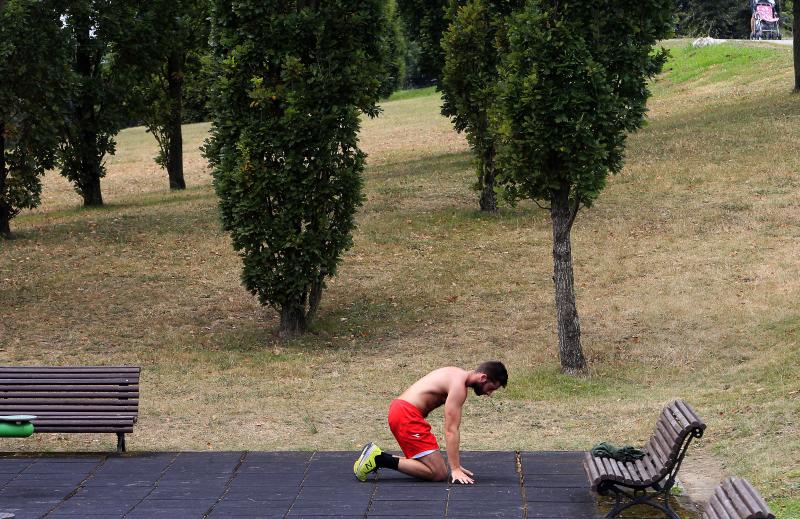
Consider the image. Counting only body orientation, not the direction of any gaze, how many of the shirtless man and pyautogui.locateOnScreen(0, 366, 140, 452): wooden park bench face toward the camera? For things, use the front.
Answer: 1

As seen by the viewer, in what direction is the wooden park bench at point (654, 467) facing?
to the viewer's left

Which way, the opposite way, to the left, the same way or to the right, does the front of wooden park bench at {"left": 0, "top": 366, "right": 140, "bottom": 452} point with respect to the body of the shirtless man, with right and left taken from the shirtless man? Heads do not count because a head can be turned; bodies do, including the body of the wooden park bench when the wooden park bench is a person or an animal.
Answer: to the right

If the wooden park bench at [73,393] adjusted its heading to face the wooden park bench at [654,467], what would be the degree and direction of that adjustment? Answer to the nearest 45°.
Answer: approximately 45° to its left

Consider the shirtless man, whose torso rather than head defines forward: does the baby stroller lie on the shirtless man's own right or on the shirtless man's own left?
on the shirtless man's own left

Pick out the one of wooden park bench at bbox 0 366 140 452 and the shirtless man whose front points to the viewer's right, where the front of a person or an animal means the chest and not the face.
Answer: the shirtless man

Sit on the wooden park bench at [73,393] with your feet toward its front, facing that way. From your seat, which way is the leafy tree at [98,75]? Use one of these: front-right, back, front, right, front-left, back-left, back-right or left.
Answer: back

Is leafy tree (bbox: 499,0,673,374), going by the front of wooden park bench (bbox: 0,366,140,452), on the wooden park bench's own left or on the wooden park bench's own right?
on the wooden park bench's own left

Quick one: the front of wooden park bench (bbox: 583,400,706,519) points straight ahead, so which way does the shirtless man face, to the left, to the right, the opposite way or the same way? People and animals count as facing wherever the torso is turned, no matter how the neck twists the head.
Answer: the opposite way

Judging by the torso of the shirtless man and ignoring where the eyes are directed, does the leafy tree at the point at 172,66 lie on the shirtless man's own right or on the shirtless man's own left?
on the shirtless man's own left

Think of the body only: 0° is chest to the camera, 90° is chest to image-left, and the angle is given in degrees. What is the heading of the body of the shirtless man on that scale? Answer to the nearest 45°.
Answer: approximately 270°

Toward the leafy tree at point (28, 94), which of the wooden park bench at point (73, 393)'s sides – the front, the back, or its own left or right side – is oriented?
back

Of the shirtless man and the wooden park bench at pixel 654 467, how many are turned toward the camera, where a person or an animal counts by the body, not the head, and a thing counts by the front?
0

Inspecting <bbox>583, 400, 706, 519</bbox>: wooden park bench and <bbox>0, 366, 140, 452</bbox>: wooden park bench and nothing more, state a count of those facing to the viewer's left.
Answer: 1

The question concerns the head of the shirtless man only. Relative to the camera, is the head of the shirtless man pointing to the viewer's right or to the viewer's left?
to the viewer's right

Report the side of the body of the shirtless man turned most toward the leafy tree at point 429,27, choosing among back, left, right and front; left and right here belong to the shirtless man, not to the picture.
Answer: left
